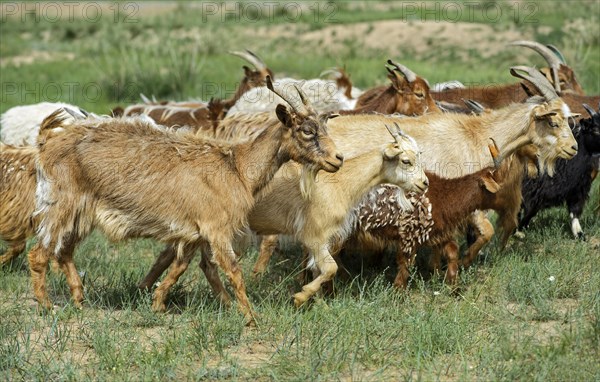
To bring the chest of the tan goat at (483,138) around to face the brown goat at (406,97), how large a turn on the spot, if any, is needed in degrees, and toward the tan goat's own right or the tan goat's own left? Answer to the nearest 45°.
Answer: approximately 135° to the tan goat's own left

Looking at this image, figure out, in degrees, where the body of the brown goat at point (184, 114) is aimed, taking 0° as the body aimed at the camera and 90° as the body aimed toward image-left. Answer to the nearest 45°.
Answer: approximately 270°

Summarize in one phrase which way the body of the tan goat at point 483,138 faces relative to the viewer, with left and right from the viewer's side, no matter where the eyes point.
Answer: facing to the right of the viewer

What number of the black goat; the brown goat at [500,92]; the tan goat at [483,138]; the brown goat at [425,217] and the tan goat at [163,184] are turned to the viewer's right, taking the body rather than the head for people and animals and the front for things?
5

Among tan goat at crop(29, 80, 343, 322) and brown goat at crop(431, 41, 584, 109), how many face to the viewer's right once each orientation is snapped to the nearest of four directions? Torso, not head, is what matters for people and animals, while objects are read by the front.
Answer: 2

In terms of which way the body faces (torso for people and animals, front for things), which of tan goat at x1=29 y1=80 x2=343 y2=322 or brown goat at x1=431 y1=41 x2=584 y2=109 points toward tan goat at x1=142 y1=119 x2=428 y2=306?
tan goat at x1=29 y1=80 x2=343 y2=322

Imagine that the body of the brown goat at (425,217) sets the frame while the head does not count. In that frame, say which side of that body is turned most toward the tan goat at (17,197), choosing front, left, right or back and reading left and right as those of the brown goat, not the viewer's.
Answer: back

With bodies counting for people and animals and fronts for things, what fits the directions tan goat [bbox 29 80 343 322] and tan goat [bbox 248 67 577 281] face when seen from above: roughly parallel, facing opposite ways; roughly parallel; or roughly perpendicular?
roughly parallel

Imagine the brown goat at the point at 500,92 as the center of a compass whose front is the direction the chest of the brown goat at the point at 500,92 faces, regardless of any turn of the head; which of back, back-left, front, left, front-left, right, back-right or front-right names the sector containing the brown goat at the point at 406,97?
back-right

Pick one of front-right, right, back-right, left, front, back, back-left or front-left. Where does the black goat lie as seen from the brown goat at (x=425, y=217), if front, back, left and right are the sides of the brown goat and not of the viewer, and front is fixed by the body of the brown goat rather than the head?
front-left

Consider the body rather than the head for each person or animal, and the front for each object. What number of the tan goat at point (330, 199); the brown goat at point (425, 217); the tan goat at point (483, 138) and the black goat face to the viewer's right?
4

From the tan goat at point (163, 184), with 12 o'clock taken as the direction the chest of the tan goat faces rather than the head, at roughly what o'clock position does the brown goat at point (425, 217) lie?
The brown goat is roughly at 12 o'clock from the tan goat.

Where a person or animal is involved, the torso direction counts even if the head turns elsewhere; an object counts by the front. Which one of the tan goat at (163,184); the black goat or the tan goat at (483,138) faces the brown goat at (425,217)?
the tan goat at (163,184)

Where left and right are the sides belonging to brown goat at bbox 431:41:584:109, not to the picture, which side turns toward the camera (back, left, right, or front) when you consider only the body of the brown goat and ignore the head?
right

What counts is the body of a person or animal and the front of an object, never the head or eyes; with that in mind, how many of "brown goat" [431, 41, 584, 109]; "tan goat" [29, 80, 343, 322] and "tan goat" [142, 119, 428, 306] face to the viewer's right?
3

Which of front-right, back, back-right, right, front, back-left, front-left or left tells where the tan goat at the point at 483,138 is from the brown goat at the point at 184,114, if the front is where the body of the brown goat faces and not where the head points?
front-right

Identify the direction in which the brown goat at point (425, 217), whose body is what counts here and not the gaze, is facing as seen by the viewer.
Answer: to the viewer's right

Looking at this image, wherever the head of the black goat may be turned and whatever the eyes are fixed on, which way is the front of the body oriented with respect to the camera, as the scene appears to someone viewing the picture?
to the viewer's right

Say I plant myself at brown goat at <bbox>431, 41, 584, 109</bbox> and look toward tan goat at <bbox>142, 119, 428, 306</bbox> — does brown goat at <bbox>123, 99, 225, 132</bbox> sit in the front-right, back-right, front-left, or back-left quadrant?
front-right
